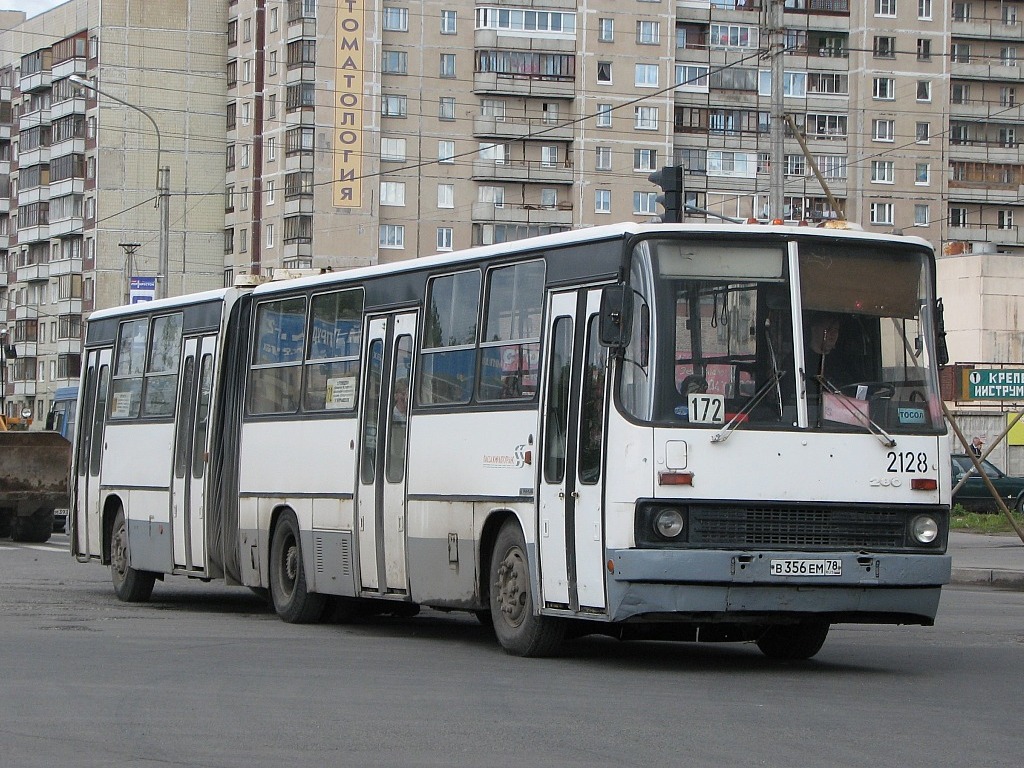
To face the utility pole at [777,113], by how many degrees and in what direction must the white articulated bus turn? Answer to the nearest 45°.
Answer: approximately 135° to its left

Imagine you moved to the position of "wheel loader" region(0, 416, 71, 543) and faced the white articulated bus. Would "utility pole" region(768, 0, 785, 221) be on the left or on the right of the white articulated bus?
left

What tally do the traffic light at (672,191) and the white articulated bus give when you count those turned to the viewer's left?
1

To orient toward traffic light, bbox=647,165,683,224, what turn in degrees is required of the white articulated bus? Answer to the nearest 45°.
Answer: approximately 135° to its left

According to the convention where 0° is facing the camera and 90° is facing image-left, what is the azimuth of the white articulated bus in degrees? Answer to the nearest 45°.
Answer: approximately 315°

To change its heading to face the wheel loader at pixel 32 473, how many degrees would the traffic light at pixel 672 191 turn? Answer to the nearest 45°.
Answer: approximately 45° to its right

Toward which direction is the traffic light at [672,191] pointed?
to the viewer's left
